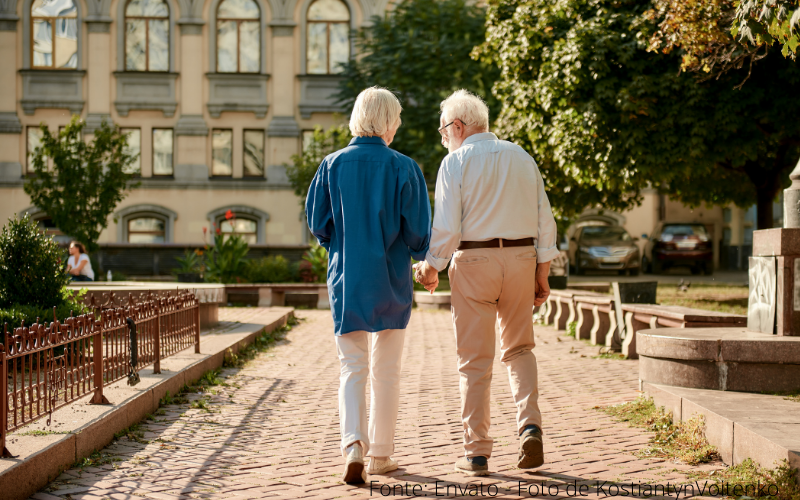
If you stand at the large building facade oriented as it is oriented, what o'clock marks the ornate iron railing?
The ornate iron railing is roughly at 12 o'clock from the large building facade.

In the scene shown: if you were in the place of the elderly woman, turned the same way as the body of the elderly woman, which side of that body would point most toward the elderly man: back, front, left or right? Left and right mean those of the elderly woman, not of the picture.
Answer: right

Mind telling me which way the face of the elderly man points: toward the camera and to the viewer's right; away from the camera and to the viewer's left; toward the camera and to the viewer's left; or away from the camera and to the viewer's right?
away from the camera and to the viewer's left

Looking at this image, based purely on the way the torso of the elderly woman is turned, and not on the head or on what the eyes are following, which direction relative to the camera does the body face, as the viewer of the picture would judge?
away from the camera

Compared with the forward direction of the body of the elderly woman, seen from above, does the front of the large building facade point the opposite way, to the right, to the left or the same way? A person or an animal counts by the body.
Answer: the opposite way

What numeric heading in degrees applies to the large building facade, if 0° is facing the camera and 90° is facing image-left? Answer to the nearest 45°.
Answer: approximately 0°
